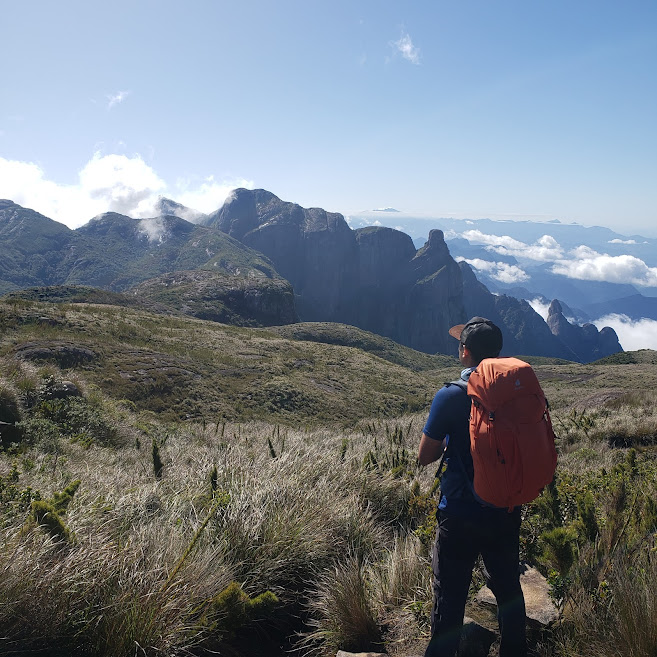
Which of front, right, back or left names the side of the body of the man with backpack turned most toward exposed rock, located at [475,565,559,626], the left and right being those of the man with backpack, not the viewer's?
right

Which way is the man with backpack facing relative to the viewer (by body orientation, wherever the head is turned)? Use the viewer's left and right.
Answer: facing away from the viewer and to the left of the viewer

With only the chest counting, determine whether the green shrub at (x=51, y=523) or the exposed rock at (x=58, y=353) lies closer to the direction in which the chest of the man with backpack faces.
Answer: the exposed rock

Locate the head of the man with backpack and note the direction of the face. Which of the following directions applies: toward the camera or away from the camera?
away from the camera

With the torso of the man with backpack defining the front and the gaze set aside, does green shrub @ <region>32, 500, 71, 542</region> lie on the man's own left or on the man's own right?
on the man's own left
